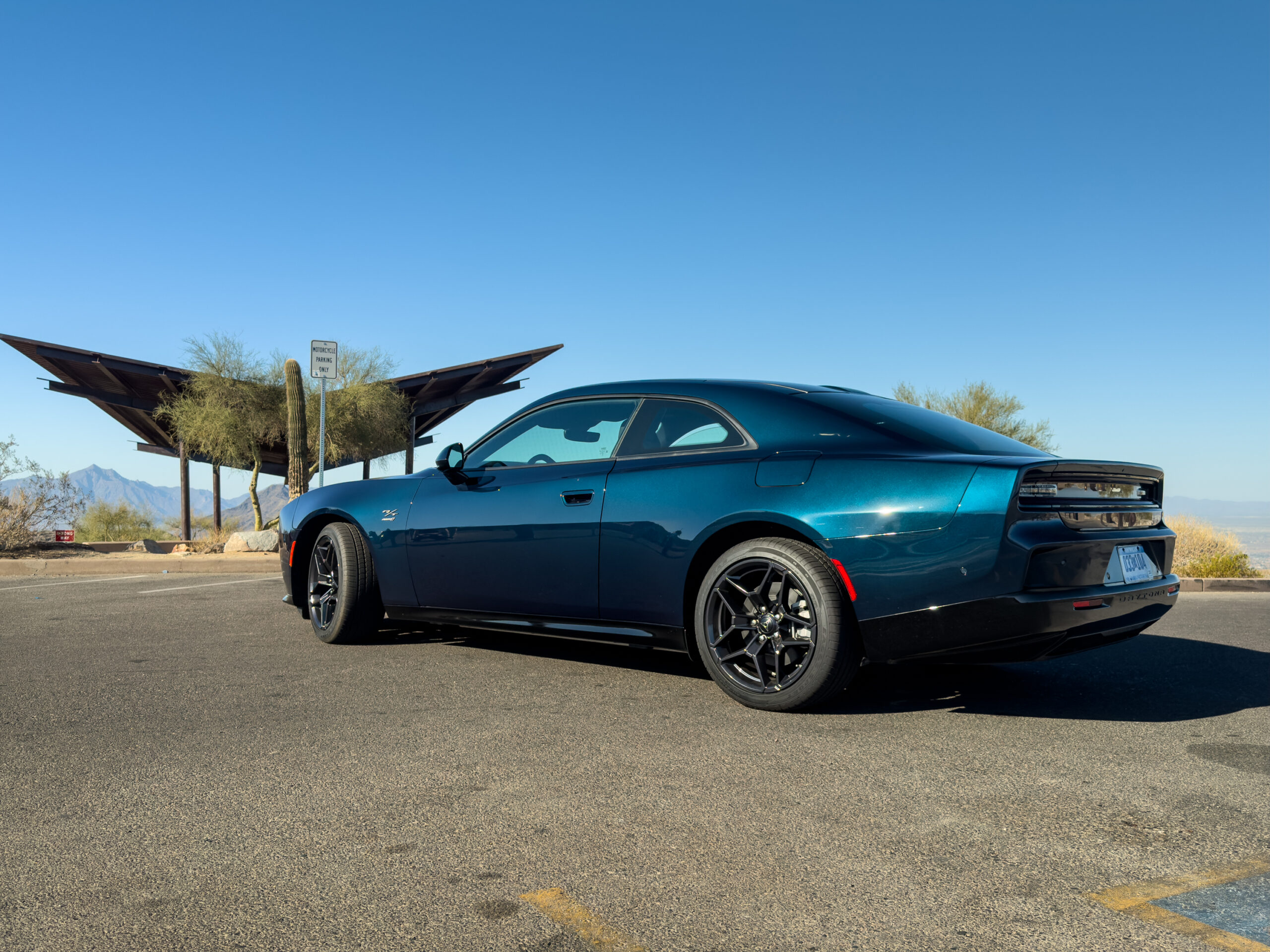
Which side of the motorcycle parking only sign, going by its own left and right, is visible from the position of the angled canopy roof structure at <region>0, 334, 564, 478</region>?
back

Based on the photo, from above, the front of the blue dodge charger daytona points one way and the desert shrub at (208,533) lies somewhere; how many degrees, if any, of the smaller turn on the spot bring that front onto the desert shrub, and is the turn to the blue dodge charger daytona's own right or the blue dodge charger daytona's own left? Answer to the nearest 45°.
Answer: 0° — it already faces it

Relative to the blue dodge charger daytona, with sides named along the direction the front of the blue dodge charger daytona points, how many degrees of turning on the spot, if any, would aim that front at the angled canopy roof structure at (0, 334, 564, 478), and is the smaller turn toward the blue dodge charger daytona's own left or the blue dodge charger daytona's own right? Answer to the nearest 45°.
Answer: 0° — it already faces it

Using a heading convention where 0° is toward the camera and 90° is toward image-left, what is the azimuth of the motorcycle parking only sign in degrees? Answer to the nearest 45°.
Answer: approximately 0°

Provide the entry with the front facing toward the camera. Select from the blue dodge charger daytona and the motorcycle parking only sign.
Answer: the motorcycle parking only sign

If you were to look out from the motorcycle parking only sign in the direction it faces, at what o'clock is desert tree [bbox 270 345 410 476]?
The desert tree is roughly at 6 o'clock from the motorcycle parking only sign.

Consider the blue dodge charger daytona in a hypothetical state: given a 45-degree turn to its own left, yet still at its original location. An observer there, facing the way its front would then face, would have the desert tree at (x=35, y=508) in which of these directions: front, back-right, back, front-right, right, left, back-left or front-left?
front-right

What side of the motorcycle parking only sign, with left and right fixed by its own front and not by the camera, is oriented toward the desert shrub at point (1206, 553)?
left

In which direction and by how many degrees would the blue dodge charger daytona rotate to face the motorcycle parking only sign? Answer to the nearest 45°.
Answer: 0° — it already faces it

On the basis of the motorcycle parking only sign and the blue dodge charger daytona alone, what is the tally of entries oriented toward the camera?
1

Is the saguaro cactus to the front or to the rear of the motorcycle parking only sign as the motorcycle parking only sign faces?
to the rear

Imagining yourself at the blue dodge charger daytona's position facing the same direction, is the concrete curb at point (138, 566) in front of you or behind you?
in front

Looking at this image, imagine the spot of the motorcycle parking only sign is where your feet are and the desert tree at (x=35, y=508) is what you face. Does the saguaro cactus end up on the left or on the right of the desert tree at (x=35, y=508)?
right

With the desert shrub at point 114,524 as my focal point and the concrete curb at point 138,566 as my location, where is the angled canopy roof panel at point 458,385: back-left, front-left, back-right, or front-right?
front-right

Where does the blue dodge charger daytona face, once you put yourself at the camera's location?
facing away from the viewer and to the left of the viewer
